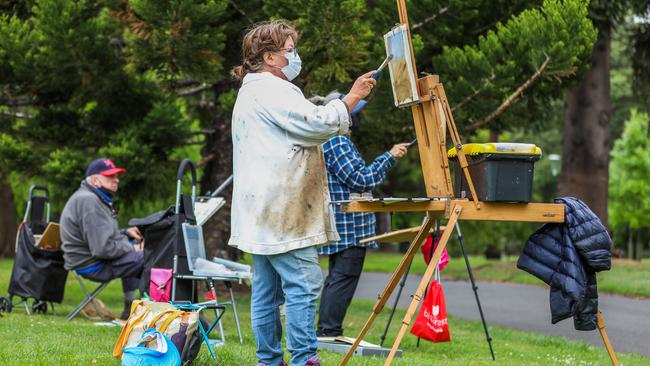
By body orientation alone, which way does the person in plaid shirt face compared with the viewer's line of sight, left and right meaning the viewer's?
facing to the right of the viewer

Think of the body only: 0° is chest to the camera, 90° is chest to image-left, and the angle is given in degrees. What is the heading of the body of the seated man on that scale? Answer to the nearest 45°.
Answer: approximately 270°

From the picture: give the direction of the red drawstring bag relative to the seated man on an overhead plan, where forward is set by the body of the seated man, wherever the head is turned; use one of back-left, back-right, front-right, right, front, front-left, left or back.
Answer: front-right

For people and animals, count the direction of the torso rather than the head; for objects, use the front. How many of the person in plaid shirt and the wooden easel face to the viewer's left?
1

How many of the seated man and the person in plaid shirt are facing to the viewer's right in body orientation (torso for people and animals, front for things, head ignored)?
2

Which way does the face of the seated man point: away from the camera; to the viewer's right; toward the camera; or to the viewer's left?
to the viewer's right

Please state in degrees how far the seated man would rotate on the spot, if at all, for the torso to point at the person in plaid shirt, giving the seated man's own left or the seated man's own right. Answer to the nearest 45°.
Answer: approximately 45° to the seated man's own right

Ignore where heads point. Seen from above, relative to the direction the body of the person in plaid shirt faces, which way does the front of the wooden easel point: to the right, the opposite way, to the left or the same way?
the opposite way

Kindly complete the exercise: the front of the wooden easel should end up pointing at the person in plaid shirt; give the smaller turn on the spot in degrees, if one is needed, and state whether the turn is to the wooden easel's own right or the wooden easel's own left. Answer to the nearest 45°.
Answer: approximately 45° to the wooden easel's own right

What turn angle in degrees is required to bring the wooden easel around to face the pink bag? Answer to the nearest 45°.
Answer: approximately 45° to its right

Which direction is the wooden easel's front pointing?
to the viewer's left
